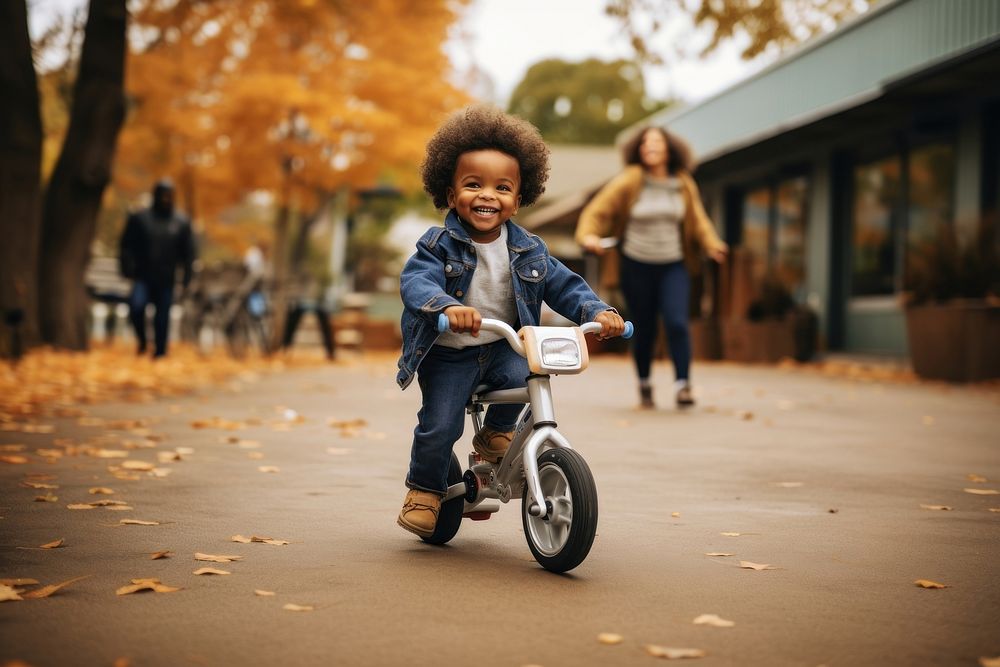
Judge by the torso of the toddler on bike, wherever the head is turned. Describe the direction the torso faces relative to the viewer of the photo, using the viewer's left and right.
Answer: facing the viewer and to the right of the viewer

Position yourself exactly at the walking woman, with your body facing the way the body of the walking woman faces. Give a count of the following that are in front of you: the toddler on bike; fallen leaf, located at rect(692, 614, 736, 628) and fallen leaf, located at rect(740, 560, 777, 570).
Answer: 3

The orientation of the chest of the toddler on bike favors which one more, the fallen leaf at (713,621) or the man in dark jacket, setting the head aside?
the fallen leaf

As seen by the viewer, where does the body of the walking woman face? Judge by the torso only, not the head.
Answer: toward the camera

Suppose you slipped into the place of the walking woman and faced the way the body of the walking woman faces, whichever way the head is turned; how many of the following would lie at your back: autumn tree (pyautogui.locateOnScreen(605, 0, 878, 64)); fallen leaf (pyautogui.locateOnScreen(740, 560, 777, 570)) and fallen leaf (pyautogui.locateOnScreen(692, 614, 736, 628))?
1

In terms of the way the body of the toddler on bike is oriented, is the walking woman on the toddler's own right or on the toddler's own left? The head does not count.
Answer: on the toddler's own left

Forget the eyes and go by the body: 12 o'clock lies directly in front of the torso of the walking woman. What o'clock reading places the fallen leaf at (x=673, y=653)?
The fallen leaf is roughly at 12 o'clock from the walking woman.

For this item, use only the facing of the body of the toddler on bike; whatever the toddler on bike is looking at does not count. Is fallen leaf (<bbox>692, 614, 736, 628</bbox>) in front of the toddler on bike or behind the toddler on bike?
in front

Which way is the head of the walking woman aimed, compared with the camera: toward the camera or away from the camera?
toward the camera

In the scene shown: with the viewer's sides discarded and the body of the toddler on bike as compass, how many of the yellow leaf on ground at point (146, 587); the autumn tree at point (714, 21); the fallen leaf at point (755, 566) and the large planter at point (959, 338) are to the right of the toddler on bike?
1

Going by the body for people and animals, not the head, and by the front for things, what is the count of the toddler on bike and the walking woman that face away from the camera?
0

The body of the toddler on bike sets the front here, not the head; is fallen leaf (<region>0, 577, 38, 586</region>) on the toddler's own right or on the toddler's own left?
on the toddler's own right

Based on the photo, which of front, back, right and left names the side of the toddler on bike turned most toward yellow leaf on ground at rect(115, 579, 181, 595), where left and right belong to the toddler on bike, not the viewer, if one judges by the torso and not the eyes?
right

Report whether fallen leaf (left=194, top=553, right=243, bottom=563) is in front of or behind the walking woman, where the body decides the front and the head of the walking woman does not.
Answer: in front

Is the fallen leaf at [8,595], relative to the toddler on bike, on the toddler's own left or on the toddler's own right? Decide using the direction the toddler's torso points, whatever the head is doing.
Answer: on the toddler's own right

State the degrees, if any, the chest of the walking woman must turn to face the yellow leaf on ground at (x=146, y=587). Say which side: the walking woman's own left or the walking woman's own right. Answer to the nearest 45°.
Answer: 0° — they already face it
